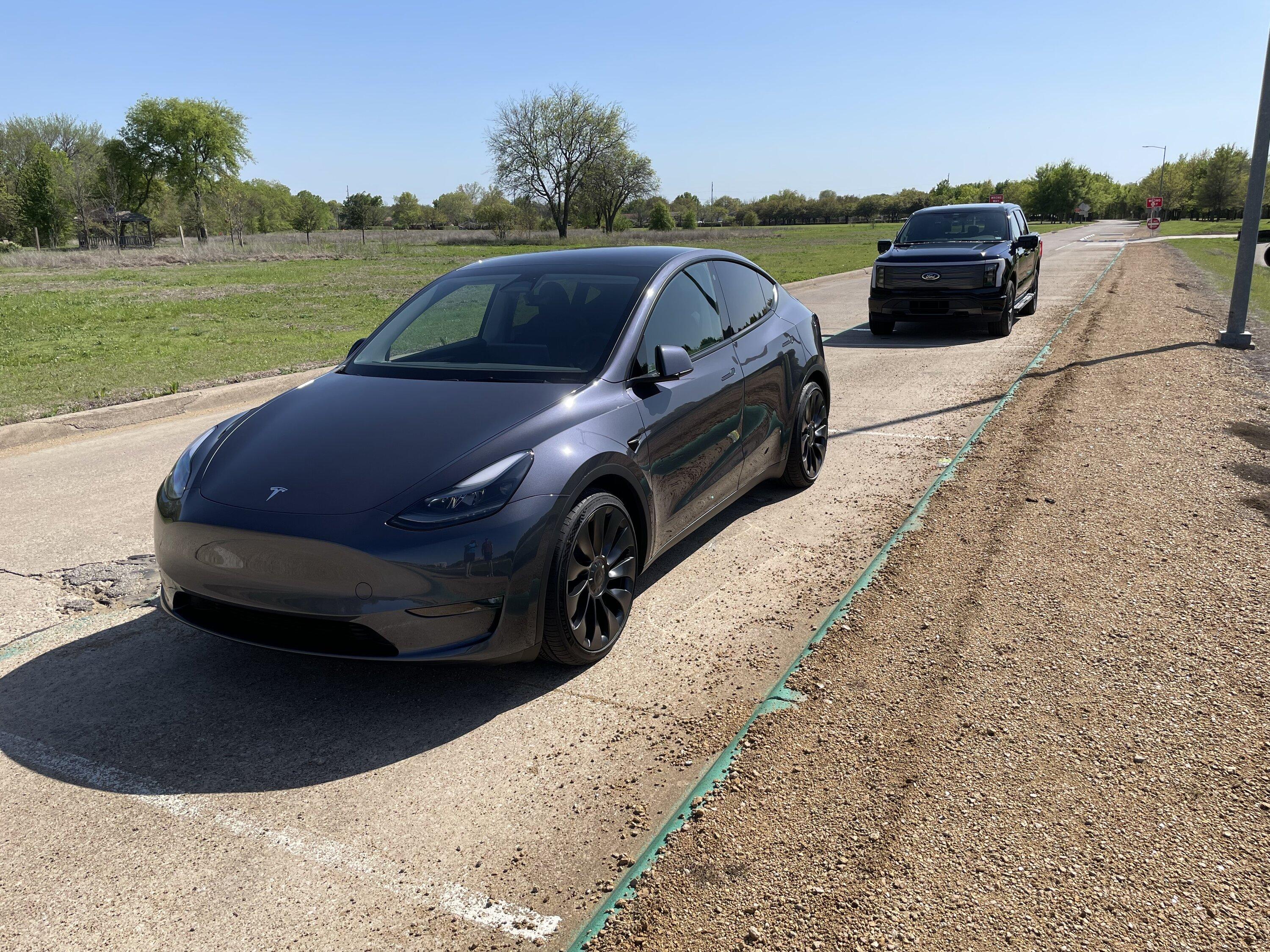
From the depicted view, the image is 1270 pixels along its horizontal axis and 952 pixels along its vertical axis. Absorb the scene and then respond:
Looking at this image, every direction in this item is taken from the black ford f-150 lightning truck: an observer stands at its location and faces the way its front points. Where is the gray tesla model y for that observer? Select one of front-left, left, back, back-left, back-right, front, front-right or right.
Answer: front

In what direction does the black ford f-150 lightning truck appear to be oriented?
toward the camera

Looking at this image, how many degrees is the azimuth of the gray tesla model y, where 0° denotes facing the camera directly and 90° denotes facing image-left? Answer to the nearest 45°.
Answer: approximately 45°

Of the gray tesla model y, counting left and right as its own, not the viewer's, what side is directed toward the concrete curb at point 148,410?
right

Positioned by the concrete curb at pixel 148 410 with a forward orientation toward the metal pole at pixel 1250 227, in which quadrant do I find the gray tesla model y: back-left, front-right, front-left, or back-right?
front-right

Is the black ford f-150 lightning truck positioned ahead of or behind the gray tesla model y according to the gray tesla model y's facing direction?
behind

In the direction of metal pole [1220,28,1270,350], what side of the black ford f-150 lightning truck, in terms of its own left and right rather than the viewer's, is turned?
left

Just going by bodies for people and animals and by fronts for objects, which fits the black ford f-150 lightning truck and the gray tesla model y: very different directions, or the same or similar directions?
same or similar directions

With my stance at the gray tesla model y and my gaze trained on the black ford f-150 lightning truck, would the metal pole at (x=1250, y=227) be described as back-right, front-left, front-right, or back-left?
front-right

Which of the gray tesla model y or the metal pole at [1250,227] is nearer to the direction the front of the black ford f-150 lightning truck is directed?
the gray tesla model y

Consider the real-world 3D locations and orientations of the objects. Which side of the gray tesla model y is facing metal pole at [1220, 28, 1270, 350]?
back

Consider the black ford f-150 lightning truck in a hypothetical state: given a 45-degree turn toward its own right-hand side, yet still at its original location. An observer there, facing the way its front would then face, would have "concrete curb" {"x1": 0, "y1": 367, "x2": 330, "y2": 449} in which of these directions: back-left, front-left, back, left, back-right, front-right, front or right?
front
